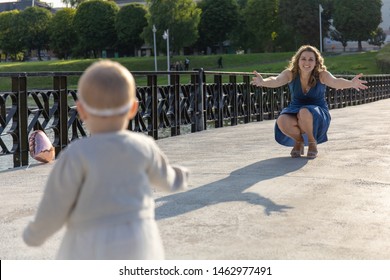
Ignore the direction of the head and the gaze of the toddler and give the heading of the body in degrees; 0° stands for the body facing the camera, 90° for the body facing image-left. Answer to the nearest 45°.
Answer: approximately 180°

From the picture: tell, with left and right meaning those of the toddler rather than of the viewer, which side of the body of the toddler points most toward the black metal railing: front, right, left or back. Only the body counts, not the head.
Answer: front
